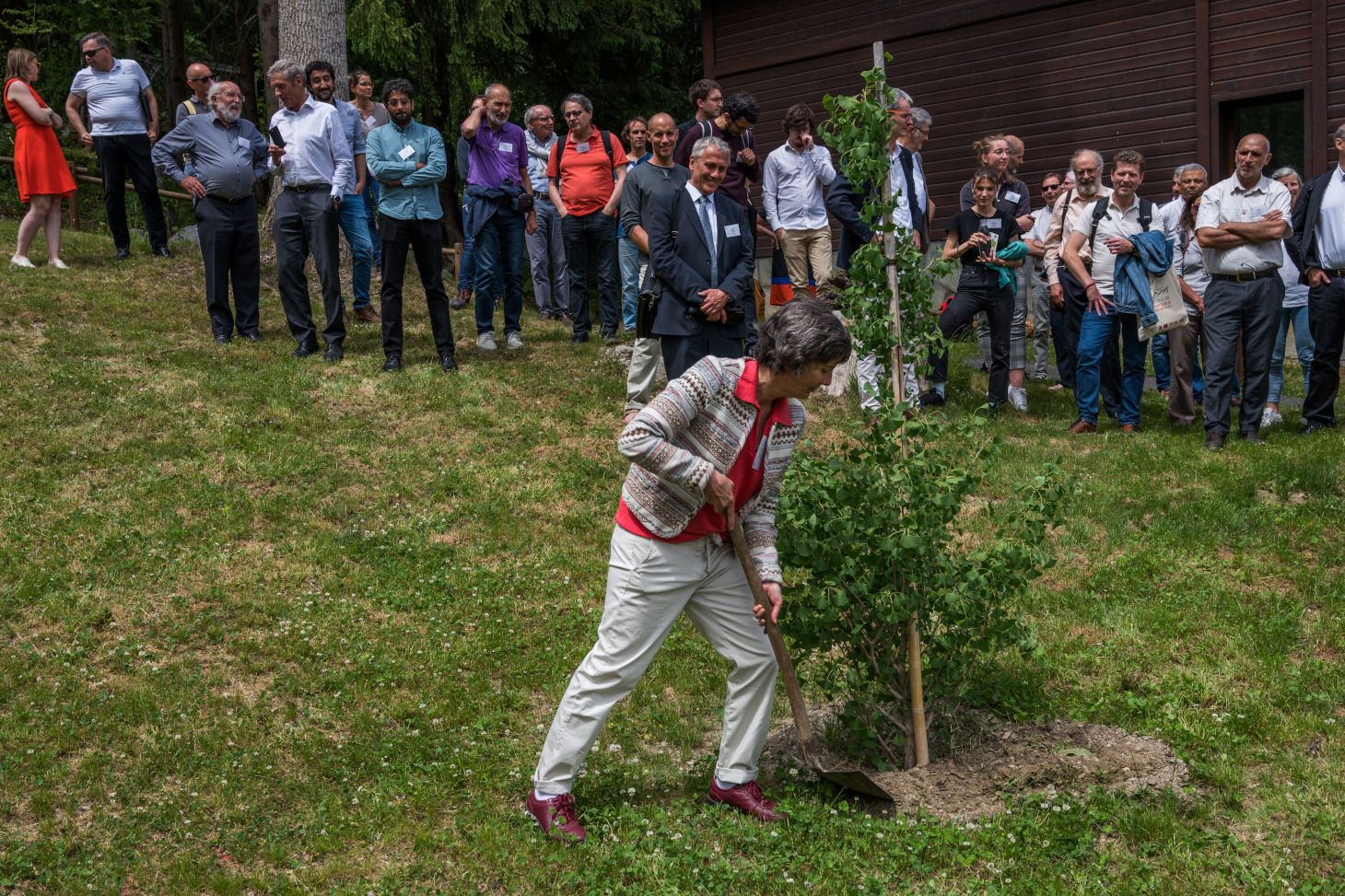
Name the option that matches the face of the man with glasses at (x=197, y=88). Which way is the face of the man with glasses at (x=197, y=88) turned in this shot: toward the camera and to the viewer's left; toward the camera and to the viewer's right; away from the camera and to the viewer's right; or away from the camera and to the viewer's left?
toward the camera and to the viewer's right

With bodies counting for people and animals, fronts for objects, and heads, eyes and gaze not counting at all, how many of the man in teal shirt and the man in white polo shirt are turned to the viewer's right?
0

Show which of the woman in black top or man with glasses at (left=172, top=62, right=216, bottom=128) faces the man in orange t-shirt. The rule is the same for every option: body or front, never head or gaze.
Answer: the man with glasses

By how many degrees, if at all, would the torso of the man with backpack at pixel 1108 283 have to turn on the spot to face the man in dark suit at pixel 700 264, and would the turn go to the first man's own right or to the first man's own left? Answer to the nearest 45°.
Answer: approximately 45° to the first man's own right

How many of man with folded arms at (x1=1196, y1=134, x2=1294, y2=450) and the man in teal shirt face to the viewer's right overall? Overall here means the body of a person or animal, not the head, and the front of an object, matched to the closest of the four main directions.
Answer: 0

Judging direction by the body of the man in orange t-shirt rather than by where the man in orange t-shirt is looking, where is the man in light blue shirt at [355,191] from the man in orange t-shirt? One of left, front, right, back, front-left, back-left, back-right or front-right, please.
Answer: right

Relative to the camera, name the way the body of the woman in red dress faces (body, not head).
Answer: to the viewer's right

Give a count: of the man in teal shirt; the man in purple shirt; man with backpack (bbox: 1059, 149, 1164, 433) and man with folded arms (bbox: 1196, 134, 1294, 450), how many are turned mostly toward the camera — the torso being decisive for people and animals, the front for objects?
4

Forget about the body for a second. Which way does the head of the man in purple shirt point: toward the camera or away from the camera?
toward the camera

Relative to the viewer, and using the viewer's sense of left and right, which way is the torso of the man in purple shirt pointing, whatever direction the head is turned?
facing the viewer

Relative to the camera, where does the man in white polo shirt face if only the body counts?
toward the camera

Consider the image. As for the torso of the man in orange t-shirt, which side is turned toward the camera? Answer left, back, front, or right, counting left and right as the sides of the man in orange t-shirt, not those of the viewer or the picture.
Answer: front

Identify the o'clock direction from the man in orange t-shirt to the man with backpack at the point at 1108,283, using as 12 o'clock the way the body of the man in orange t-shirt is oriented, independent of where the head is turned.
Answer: The man with backpack is roughly at 10 o'clock from the man in orange t-shirt.

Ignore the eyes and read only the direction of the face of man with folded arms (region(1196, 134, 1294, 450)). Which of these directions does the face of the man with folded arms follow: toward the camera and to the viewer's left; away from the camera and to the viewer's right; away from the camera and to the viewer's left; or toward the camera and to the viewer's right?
toward the camera and to the viewer's left

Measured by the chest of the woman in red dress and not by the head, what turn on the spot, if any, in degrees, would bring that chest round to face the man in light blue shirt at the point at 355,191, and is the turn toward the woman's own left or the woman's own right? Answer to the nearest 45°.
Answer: approximately 45° to the woman's own right

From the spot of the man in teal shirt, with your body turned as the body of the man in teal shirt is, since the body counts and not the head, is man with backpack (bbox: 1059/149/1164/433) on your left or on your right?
on your left

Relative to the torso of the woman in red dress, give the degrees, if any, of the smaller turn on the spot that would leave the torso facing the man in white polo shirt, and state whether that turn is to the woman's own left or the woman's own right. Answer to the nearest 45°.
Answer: approximately 45° to the woman's own left

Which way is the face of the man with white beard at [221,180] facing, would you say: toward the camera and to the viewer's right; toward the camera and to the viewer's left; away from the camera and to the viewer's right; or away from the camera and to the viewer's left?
toward the camera and to the viewer's right
